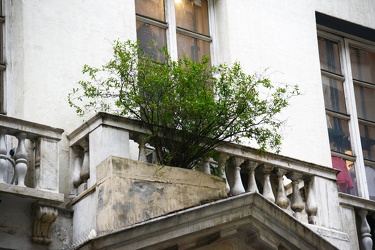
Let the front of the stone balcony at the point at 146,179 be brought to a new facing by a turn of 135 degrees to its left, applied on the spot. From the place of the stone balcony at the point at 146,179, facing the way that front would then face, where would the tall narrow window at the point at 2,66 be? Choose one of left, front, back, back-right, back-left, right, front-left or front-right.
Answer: left

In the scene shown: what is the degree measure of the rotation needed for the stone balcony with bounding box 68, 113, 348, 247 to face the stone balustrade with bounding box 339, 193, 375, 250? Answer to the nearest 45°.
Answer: approximately 90° to its left

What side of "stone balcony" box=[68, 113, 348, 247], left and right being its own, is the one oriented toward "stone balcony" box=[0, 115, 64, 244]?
right

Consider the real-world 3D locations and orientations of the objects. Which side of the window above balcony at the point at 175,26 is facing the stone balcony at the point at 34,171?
right

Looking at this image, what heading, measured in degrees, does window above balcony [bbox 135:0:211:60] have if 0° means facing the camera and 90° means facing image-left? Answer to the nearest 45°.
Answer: approximately 315°
